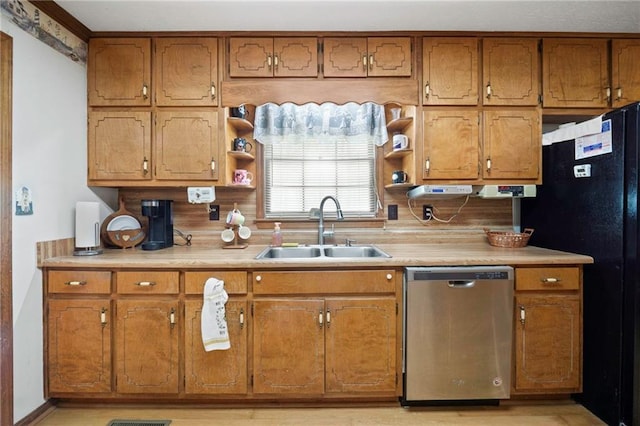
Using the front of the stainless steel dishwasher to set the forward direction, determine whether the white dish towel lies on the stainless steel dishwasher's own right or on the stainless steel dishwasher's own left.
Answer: on the stainless steel dishwasher's own right

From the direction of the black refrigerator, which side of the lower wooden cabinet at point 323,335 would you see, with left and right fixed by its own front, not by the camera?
left

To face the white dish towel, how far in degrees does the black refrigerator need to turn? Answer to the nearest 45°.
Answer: approximately 90° to its right

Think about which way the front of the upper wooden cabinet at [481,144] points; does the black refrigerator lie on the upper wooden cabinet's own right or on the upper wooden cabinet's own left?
on the upper wooden cabinet's own left

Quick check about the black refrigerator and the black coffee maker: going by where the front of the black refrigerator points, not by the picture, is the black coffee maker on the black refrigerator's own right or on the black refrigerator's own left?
on the black refrigerator's own right

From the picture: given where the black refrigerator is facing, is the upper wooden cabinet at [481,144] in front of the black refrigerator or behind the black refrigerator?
behind

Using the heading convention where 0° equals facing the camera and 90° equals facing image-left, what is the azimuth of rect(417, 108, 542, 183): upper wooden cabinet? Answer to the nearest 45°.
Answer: approximately 0°

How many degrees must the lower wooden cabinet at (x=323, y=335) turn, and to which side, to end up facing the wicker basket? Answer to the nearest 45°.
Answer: approximately 90° to its left
